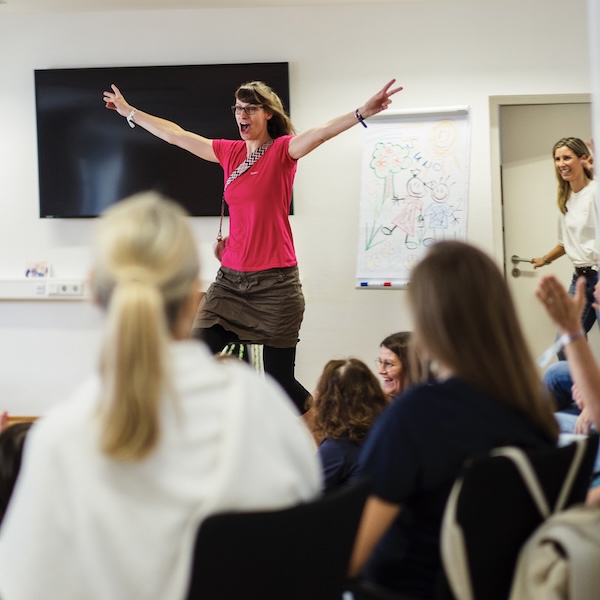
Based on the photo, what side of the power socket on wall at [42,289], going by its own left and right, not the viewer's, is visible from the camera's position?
front

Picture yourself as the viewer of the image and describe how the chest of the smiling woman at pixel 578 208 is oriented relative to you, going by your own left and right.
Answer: facing the viewer and to the left of the viewer

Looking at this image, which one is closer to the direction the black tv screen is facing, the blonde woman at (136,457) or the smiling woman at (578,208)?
the blonde woman

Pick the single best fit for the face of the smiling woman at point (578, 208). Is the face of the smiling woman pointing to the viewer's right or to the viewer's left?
to the viewer's left

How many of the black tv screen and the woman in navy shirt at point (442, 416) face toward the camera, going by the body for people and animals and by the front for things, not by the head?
1

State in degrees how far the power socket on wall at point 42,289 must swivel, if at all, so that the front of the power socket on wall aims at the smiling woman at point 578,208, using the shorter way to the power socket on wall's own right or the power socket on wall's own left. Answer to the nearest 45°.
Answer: approximately 45° to the power socket on wall's own left

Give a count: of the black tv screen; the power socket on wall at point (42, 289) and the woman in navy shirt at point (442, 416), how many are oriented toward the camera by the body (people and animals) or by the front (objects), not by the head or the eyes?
2

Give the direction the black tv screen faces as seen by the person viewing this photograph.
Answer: facing the viewer

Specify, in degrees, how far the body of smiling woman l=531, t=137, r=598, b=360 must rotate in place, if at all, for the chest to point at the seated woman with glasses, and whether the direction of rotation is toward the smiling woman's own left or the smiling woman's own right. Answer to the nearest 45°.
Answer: approximately 45° to the smiling woman's own left
